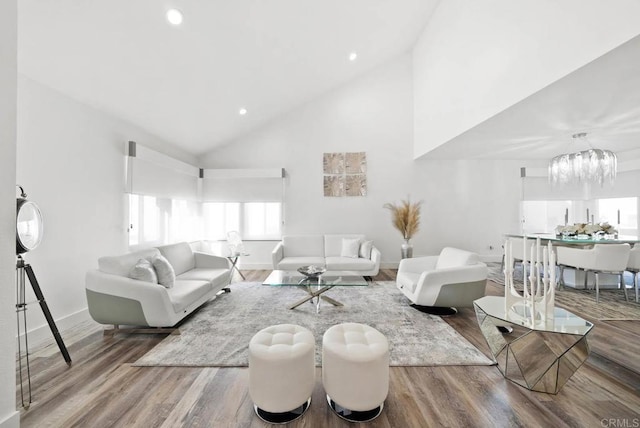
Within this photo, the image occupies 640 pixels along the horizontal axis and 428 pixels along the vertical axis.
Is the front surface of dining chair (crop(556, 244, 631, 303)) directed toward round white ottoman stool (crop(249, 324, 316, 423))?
no

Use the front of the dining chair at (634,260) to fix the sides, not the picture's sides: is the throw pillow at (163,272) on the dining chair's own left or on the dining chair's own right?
on the dining chair's own left

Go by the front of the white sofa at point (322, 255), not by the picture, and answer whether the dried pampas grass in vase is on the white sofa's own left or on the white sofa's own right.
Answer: on the white sofa's own left

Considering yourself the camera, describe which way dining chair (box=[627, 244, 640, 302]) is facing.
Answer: facing away from the viewer and to the left of the viewer

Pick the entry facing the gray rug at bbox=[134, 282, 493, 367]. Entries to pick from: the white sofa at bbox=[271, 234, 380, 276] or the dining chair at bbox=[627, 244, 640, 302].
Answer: the white sofa

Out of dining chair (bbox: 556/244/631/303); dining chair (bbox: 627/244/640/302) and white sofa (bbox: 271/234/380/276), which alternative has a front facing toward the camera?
the white sofa

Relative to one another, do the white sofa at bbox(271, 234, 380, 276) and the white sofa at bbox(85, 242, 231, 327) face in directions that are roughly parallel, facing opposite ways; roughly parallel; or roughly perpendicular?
roughly perpendicular

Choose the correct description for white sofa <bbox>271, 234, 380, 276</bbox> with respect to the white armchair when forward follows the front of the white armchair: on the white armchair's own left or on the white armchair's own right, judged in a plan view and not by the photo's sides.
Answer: on the white armchair's own right

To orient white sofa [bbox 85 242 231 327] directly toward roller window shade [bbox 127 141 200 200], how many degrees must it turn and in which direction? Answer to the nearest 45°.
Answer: approximately 135° to its left

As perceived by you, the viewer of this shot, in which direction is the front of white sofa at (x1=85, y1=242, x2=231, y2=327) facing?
facing the viewer and to the right of the viewer

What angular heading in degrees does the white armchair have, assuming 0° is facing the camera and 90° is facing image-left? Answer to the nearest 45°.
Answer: approximately 45°

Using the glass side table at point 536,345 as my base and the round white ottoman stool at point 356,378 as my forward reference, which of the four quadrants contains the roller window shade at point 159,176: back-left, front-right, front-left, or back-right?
front-right

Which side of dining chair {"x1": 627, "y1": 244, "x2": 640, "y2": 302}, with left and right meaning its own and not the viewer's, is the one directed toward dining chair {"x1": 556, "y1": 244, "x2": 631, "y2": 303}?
left

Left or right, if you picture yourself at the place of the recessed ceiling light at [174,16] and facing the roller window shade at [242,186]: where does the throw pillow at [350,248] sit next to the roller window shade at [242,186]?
right

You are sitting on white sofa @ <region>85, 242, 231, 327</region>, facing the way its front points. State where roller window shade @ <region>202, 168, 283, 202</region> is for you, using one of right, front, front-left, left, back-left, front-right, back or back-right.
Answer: left

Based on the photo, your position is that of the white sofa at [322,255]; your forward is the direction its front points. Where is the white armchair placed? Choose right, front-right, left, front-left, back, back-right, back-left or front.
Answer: front-left

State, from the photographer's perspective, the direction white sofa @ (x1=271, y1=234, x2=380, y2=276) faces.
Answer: facing the viewer

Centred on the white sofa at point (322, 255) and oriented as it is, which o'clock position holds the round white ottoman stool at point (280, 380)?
The round white ottoman stool is roughly at 12 o'clock from the white sofa.

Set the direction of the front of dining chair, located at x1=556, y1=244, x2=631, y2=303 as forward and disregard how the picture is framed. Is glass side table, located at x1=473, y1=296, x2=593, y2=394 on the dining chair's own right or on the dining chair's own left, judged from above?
on the dining chair's own left

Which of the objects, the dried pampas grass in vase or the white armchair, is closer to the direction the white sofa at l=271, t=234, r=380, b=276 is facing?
the white armchair
